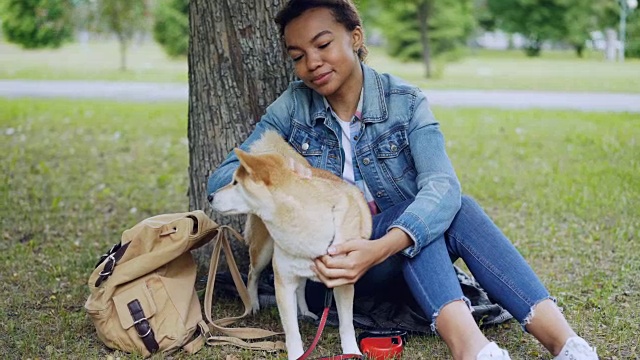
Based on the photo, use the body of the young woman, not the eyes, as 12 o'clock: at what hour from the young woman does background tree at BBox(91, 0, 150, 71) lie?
The background tree is roughly at 5 o'clock from the young woman.

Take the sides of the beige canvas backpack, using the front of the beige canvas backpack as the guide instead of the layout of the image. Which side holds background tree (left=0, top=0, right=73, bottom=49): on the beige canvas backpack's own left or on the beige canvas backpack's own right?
on the beige canvas backpack's own right

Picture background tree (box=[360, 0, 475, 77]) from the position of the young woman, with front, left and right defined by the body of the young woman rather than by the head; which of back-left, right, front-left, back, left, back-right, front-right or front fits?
back

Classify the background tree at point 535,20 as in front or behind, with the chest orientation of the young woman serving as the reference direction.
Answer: behind

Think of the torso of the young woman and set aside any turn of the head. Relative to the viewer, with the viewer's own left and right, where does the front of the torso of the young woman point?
facing the viewer

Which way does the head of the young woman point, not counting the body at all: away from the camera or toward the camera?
toward the camera

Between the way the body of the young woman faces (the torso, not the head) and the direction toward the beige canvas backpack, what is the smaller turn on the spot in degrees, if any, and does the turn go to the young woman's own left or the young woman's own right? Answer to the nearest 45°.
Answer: approximately 90° to the young woman's own right

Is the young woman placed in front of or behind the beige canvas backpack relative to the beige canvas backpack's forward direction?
behind
